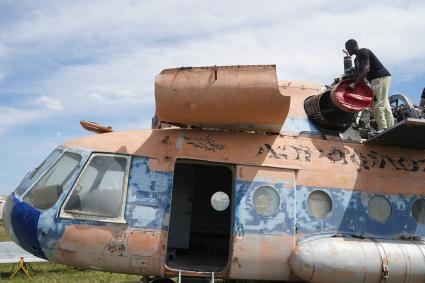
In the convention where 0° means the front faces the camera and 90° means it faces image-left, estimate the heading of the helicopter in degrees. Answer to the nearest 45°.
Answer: approximately 90°

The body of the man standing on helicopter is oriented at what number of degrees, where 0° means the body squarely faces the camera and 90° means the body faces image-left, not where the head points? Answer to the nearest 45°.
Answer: approximately 90°
